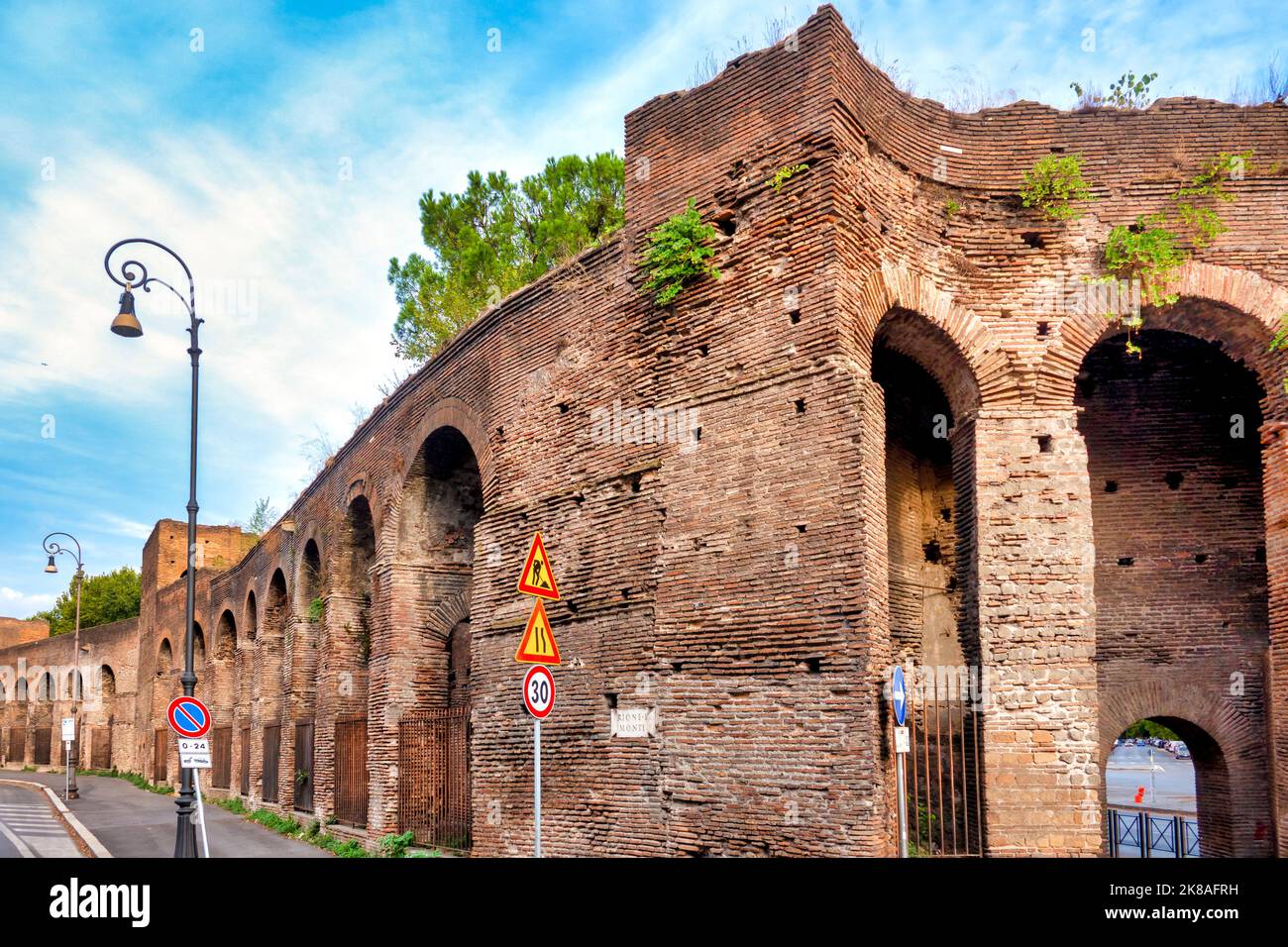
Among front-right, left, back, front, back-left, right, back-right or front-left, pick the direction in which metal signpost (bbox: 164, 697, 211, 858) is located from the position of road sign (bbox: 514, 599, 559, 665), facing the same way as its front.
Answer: back

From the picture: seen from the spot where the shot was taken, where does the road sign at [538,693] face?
facing the viewer and to the right of the viewer

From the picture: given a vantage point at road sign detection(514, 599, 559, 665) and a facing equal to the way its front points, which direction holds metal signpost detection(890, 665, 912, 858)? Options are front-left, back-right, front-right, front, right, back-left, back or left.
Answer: front-left

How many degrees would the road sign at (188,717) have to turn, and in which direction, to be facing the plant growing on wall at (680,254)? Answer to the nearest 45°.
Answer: approximately 45° to its left

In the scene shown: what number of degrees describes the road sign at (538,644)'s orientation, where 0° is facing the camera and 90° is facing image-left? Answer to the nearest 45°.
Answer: approximately 315°

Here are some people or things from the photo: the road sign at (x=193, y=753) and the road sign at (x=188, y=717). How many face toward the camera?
2

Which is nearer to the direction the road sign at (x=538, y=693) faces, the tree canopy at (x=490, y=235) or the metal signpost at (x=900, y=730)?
the metal signpost

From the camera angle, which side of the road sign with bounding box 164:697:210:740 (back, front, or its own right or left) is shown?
front

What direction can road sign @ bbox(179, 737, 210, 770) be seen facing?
toward the camera

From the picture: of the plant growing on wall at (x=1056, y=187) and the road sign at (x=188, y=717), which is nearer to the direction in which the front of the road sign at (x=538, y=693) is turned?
the plant growing on wall

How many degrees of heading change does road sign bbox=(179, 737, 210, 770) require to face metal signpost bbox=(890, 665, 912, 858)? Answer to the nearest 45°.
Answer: approximately 45° to its left

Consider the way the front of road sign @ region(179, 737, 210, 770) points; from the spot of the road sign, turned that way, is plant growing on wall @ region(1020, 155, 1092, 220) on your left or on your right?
on your left
